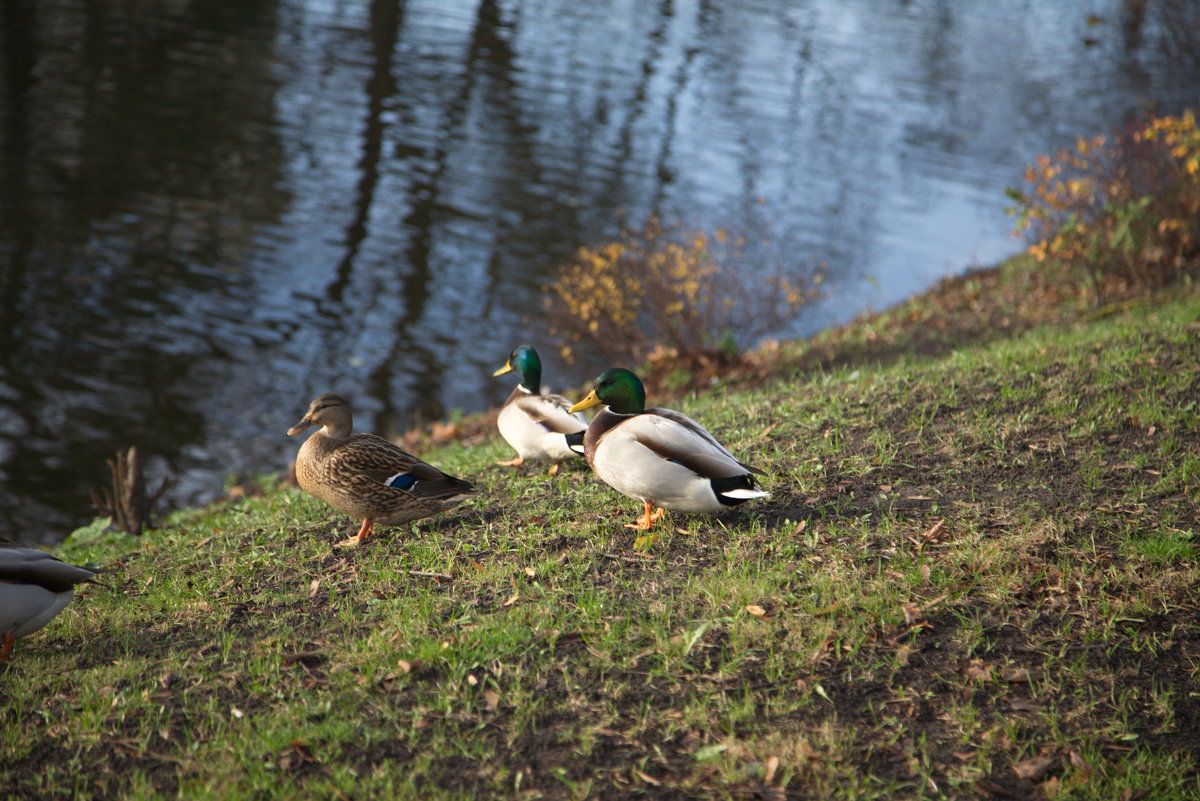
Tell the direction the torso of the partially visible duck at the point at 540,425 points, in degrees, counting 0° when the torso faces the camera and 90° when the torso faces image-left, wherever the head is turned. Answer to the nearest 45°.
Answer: approximately 90°

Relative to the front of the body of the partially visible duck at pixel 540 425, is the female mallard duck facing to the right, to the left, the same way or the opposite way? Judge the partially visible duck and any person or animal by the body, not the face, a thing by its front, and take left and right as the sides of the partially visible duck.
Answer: the same way

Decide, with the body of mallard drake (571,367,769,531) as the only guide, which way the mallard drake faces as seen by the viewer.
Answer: to the viewer's left

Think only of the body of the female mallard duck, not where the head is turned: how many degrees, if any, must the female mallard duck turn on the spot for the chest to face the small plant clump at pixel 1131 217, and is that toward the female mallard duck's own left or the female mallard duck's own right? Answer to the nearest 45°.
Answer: approximately 135° to the female mallard duck's own right

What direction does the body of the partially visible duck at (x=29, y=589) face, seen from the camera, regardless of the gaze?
to the viewer's left

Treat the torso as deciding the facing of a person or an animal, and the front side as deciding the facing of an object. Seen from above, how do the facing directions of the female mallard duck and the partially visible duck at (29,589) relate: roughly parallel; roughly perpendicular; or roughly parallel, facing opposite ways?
roughly parallel

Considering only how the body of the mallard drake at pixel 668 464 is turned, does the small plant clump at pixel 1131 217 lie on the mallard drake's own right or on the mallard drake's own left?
on the mallard drake's own right

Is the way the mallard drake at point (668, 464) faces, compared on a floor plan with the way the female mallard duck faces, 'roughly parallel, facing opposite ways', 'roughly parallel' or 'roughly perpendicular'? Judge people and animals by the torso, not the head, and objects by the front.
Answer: roughly parallel

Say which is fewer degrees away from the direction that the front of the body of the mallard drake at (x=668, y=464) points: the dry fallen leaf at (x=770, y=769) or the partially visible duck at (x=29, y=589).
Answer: the partially visible duck

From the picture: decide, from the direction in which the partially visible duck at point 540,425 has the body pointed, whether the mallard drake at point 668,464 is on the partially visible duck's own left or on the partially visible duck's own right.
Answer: on the partially visible duck's own left

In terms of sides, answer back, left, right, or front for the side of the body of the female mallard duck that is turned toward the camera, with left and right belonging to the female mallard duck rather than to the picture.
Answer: left

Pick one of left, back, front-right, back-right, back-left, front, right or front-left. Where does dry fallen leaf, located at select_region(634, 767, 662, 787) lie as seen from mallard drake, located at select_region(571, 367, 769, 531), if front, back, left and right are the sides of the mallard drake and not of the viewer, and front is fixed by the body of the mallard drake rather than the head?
left
